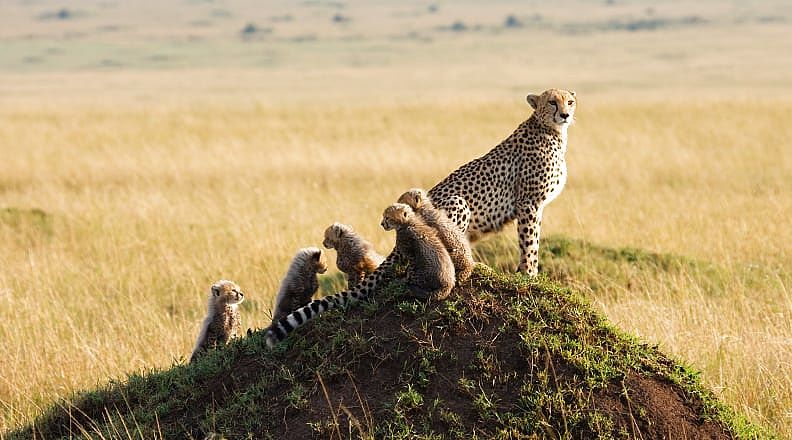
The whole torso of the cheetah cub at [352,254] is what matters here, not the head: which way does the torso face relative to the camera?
to the viewer's left

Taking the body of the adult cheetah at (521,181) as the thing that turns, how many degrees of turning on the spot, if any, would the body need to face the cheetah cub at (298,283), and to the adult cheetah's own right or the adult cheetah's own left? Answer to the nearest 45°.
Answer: approximately 135° to the adult cheetah's own right

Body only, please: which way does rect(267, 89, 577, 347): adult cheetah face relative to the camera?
to the viewer's right

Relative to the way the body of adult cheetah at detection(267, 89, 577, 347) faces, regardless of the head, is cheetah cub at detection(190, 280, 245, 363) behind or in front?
behind

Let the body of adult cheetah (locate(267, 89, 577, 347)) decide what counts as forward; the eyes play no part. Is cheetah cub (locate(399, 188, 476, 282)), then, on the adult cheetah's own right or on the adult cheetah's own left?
on the adult cheetah's own right
